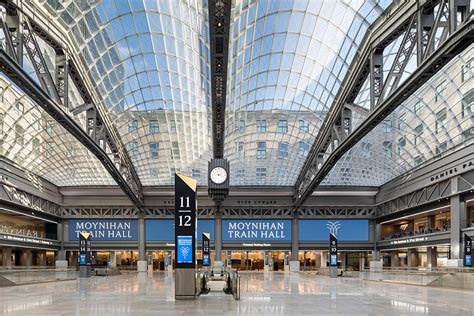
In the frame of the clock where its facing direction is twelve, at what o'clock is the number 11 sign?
The number 11 sign is roughly at 12 o'clock from the clock.

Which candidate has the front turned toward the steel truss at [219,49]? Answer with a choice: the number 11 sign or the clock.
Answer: the clock

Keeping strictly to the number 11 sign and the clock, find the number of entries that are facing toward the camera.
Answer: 2

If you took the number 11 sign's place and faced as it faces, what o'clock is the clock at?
The clock is roughly at 6 o'clock from the number 11 sign.

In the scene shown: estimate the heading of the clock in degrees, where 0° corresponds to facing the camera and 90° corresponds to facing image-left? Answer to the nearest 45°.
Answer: approximately 0°

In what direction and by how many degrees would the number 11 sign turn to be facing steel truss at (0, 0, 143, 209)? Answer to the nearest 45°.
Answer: approximately 135° to its right
